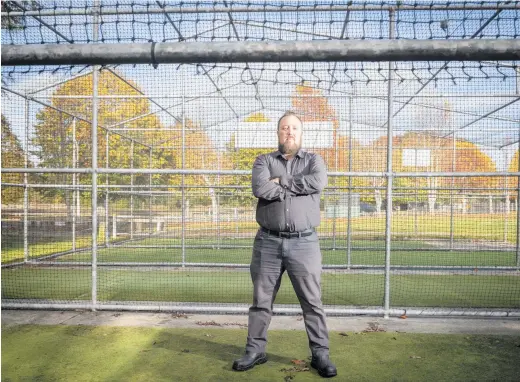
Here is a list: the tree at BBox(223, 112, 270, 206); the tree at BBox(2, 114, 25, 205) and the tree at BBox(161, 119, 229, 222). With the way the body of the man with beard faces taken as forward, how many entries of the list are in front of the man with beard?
0

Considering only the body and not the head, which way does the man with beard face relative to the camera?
toward the camera

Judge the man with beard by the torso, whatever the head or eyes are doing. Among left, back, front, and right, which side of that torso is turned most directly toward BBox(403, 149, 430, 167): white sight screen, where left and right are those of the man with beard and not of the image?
back

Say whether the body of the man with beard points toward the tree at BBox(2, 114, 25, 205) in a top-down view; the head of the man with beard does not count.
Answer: no

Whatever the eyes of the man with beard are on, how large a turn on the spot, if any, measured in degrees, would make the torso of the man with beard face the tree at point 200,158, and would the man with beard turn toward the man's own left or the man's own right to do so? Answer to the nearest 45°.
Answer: approximately 180°

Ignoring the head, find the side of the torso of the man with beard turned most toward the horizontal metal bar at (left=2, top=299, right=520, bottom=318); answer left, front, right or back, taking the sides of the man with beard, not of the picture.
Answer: back

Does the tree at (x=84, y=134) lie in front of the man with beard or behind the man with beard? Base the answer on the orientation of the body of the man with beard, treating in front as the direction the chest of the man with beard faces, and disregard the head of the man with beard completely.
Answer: behind

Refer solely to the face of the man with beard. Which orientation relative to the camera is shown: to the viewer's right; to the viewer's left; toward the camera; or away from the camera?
toward the camera

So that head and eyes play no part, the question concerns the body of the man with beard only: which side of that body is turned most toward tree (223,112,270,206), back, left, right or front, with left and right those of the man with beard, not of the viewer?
back
